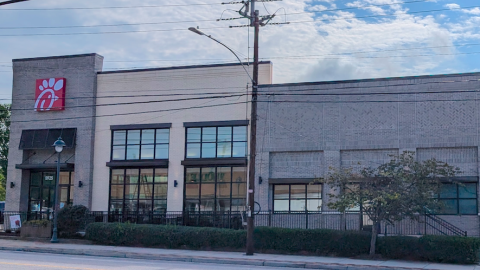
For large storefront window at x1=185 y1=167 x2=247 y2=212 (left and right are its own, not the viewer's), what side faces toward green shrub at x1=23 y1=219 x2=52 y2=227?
right

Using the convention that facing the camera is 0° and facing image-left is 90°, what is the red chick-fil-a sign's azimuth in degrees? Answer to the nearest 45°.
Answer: approximately 0°

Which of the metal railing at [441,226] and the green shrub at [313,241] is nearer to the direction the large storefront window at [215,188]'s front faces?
the green shrub

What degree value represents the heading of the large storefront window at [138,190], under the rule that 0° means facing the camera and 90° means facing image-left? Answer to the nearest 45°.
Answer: approximately 0°

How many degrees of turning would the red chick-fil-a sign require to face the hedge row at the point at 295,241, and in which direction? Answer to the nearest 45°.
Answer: approximately 45° to its left
